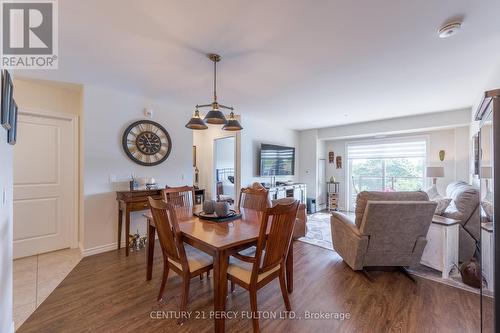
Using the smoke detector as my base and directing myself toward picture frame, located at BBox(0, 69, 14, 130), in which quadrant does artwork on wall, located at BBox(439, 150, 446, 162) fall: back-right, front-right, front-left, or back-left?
back-right

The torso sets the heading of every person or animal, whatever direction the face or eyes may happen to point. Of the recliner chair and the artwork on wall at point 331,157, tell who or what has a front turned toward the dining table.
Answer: the artwork on wall

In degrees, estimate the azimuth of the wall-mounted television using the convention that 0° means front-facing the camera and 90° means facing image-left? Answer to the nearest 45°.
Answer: approximately 315°

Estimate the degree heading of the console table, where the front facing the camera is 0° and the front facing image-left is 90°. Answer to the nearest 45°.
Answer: approximately 315°

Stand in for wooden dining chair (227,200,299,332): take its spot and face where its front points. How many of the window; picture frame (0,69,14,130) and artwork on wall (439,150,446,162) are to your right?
2

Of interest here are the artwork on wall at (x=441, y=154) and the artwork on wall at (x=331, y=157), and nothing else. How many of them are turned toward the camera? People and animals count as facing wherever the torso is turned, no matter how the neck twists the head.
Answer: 2

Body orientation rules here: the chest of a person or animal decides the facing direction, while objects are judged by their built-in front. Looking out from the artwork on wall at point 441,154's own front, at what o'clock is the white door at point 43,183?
The white door is roughly at 1 o'clock from the artwork on wall.

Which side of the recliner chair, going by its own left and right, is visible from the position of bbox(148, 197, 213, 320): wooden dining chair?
left

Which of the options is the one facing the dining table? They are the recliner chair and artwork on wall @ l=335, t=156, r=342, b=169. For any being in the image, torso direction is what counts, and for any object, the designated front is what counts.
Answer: the artwork on wall

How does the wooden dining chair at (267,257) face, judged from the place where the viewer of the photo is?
facing away from the viewer and to the left of the viewer

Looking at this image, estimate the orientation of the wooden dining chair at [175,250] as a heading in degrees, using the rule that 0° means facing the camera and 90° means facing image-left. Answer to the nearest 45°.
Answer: approximately 225°
